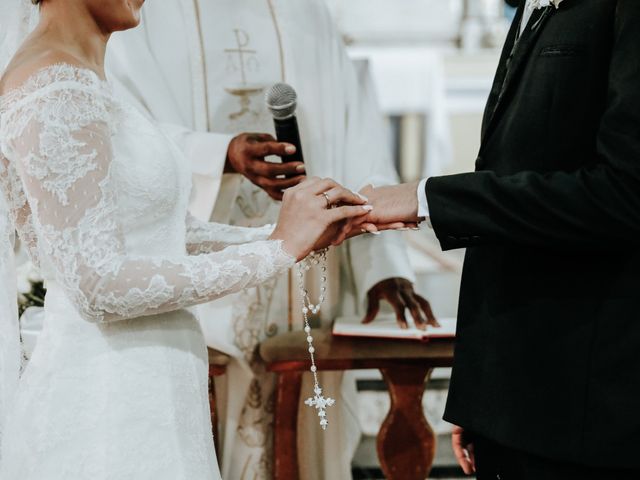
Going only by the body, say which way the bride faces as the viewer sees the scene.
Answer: to the viewer's right

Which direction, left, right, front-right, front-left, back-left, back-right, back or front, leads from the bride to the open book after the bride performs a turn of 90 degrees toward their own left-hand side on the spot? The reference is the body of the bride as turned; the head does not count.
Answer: front-right

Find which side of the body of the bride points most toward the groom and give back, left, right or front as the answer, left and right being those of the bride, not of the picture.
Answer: front

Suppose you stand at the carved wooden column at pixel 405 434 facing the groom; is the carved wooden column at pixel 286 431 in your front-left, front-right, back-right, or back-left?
back-right
